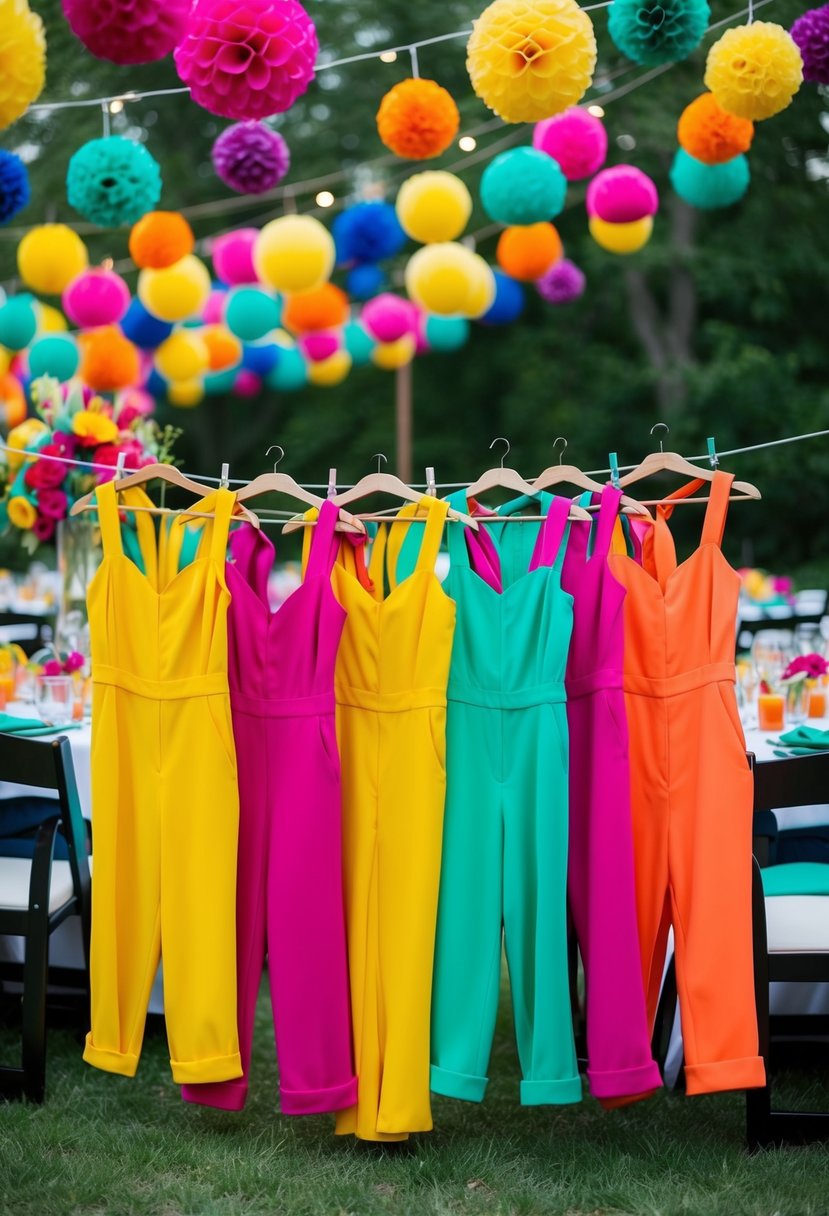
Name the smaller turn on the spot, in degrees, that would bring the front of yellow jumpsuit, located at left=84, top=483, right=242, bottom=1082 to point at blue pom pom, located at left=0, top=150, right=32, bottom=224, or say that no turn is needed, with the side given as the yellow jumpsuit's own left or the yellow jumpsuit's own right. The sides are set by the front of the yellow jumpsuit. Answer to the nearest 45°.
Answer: approximately 180°

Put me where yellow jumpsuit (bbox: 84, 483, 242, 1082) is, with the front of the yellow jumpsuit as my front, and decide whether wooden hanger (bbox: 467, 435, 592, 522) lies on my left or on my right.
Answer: on my left

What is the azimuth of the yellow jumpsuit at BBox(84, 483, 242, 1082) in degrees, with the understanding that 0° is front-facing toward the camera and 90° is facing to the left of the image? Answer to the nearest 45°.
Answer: approximately 0°

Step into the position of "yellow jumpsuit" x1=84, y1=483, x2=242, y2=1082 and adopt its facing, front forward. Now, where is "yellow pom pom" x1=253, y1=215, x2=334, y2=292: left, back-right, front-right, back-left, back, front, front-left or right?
back

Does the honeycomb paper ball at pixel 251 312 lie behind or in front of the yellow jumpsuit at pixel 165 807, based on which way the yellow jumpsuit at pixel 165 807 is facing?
behind
